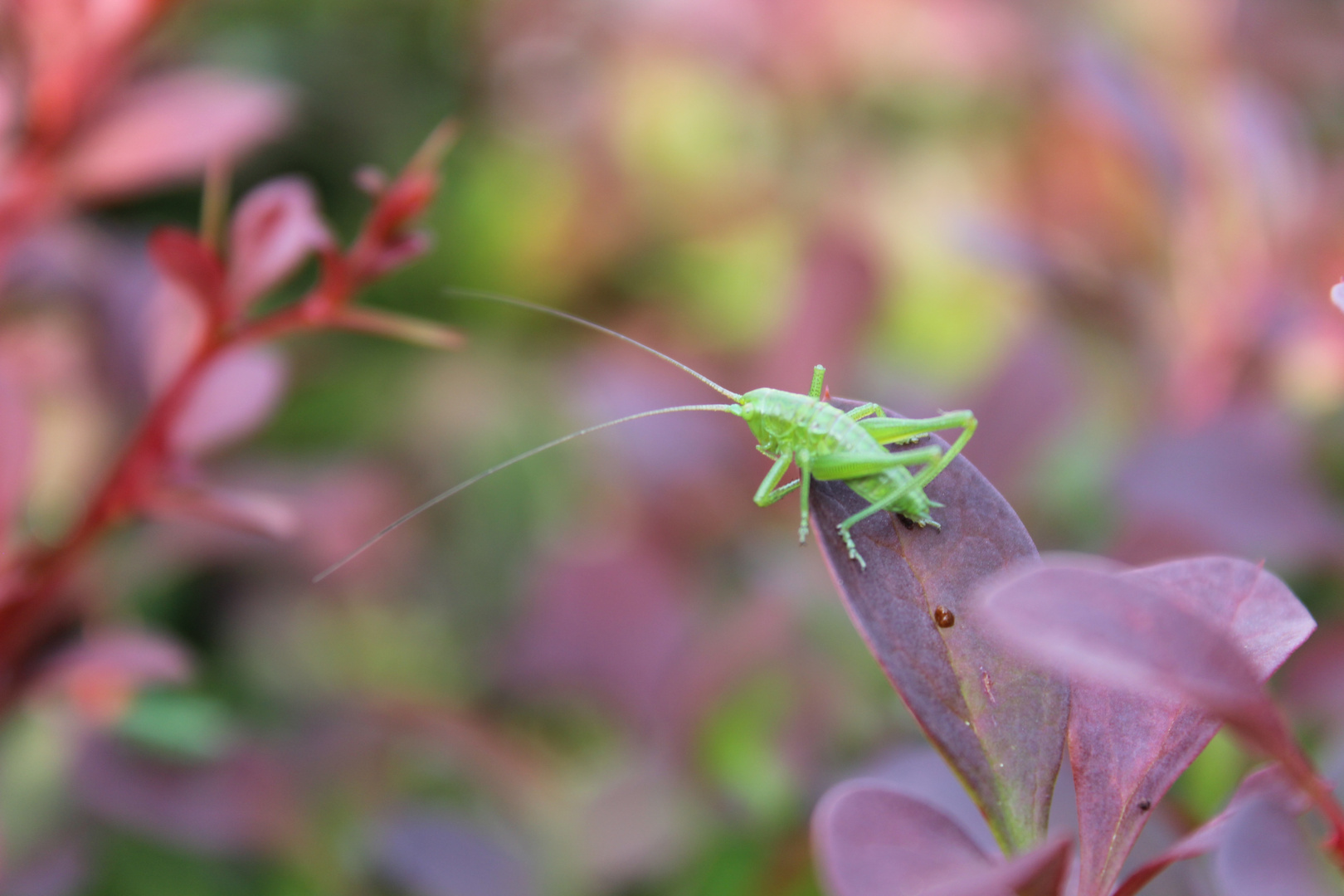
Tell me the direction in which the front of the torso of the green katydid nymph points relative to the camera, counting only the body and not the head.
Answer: to the viewer's left
